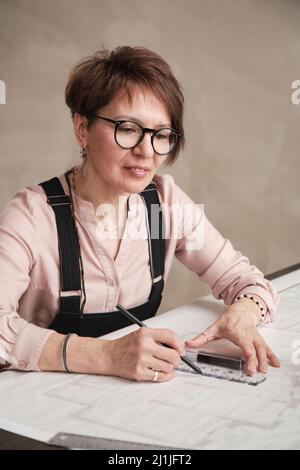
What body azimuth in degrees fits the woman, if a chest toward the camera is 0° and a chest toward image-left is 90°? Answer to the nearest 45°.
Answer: approximately 315°

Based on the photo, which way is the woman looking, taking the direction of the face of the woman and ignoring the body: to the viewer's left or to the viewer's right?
to the viewer's right
